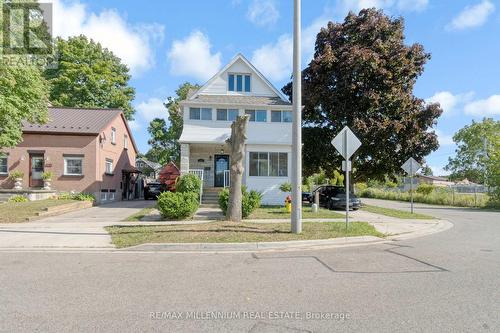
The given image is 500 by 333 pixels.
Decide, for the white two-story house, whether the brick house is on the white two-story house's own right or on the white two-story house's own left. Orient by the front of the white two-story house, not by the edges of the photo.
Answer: on the white two-story house's own right

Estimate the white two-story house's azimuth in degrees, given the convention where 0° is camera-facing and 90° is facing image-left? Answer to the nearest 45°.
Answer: approximately 0°

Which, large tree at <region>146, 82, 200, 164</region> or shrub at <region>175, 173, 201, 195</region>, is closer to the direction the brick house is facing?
the shrub

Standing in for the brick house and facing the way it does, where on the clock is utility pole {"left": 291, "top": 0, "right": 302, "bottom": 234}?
The utility pole is roughly at 10 o'clock from the brick house.

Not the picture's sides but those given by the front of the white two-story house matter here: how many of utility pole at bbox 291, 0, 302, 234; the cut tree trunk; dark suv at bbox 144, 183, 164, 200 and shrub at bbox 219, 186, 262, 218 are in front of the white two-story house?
3

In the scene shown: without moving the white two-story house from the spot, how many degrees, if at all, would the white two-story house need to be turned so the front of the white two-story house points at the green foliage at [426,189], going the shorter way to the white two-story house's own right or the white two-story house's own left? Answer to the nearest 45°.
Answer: approximately 135° to the white two-story house's own left

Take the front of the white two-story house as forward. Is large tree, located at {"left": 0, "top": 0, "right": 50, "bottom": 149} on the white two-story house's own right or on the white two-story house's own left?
on the white two-story house's own right

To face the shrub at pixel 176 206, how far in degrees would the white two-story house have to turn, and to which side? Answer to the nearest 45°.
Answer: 0° — it already faces it

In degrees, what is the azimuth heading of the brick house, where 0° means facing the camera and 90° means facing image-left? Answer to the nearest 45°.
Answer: approximately 45°

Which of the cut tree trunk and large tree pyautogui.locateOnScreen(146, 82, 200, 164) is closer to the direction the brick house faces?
the cut tree trunk

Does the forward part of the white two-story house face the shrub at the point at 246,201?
yes

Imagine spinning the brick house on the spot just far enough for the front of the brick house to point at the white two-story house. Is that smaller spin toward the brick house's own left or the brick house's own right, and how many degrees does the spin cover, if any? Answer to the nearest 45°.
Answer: approximately 90° to the brick house's own left

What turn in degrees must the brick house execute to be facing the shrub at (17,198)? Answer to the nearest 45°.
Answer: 0° — it already faces it
